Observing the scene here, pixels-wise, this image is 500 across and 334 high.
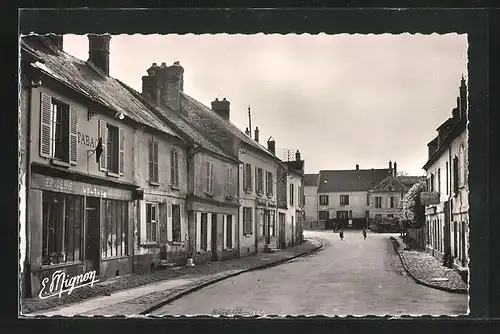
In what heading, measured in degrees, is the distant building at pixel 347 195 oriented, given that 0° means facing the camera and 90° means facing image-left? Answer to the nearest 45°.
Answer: approximately 0°
